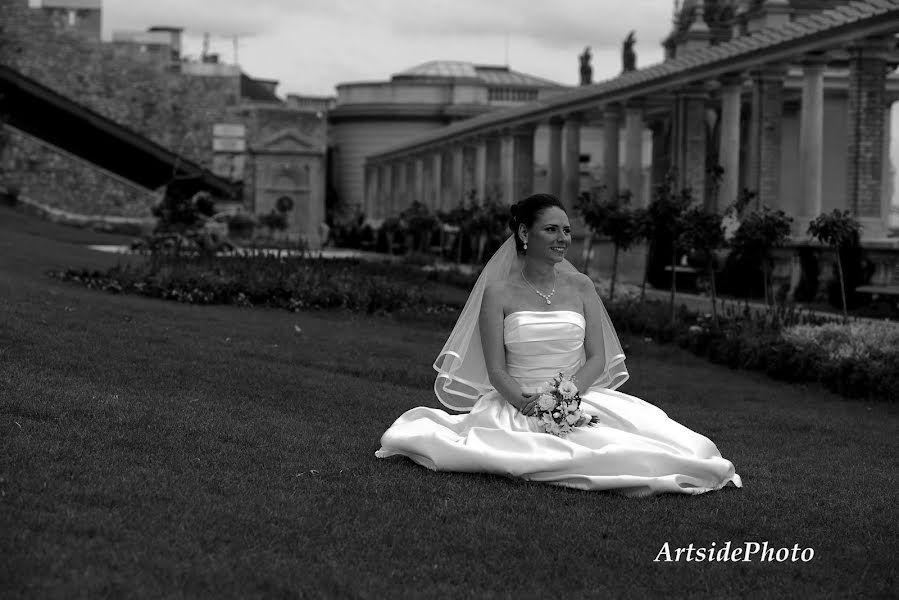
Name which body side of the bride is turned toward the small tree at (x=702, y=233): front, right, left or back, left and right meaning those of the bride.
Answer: back

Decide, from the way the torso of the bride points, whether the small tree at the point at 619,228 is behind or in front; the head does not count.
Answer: behind

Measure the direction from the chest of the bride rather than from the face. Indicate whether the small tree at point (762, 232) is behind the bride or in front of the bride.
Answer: behind

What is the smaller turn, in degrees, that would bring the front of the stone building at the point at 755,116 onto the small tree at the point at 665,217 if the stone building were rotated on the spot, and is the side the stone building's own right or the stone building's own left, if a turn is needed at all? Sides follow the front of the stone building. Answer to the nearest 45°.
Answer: approximately 45° to the stone building's own left

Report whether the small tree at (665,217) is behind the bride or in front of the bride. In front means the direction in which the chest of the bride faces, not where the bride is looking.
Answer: behind

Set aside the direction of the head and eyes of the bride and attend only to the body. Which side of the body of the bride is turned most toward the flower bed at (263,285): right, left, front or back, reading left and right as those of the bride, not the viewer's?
back

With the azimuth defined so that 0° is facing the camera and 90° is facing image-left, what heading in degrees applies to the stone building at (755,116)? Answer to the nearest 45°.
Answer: approximately 45°
